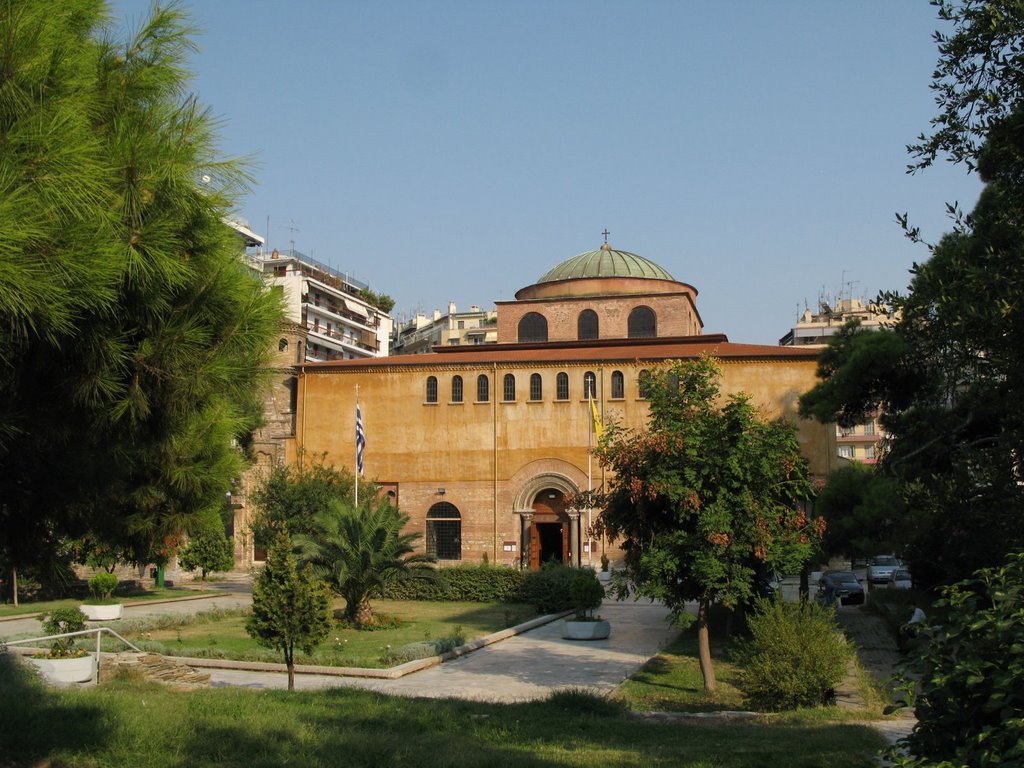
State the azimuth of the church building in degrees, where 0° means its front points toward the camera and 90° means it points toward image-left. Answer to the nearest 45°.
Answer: approximately 0°

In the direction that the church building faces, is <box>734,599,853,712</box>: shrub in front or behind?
in front

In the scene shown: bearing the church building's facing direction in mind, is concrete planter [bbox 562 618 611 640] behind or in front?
in front

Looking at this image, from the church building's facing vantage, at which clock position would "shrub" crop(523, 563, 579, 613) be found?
The shrub is roughly at 12 o'clock from the church building.

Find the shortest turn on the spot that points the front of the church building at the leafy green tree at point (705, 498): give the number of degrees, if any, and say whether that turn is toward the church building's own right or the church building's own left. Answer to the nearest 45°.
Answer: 0° — it already faces it

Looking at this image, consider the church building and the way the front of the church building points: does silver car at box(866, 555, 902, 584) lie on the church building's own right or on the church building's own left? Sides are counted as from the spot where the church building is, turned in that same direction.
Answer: on the church building's own left

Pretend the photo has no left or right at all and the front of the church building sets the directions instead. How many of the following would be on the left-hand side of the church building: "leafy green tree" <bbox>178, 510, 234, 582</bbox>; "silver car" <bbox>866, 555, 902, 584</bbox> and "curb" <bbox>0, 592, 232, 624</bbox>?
1

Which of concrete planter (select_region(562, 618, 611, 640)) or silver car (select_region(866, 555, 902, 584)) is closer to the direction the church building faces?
the concrete planter

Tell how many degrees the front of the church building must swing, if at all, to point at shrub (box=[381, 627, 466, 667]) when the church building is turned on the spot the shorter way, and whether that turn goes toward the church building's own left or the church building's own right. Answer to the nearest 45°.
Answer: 0° — it already faces it

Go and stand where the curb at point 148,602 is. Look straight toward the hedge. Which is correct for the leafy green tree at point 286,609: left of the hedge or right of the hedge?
right

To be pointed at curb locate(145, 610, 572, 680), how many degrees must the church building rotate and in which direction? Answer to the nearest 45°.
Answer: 0° — it already faces it

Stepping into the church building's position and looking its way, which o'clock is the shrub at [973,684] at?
The shrub is roughly at 12 o'clock from the church building.

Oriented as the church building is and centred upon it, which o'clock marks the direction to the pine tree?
The pine tree is roughly at 12 o'clock from the church building.

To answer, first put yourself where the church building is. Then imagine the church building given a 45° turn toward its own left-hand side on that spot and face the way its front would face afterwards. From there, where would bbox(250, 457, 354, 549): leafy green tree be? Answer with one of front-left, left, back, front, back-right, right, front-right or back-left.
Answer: right

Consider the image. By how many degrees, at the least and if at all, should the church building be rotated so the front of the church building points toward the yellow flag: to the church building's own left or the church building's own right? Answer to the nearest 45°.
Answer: approximately 45° to the church building's own left

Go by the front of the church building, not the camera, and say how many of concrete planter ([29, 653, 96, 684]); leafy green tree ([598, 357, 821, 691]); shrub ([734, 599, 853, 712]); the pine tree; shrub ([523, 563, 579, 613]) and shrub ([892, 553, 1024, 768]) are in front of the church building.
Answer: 6

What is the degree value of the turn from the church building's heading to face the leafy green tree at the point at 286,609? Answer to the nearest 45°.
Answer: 0° — it already faces it
